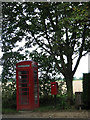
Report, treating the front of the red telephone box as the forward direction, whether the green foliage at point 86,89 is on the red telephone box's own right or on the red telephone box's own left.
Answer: on the red telephone box's own left

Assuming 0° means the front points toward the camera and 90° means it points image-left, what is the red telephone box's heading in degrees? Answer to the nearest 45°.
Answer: approximately 45°
